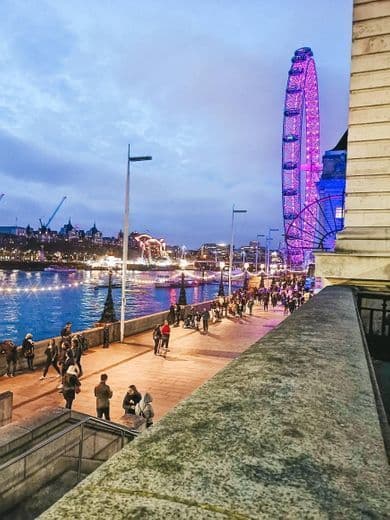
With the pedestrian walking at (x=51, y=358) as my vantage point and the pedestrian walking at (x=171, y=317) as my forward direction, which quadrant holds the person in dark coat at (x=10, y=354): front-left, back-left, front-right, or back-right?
back-left

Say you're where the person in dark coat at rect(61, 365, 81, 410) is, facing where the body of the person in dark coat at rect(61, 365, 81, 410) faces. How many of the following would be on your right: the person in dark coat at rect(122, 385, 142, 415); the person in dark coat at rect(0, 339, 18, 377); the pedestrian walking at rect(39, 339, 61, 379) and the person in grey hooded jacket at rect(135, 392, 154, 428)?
2
